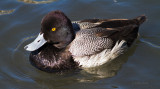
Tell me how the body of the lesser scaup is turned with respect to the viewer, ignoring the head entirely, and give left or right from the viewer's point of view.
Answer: facing the viewer and to the left of the viewer
